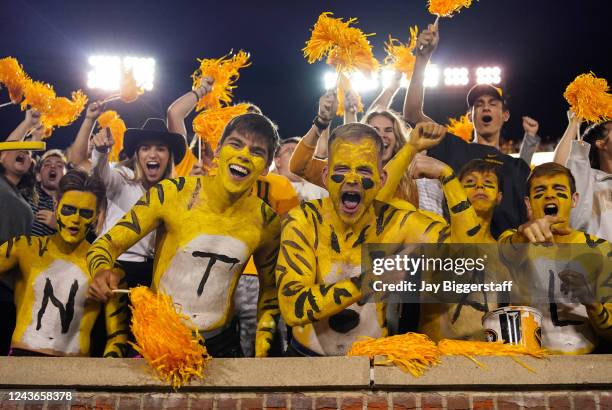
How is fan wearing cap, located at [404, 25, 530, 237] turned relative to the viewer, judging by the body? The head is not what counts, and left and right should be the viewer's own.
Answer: facing the viewer

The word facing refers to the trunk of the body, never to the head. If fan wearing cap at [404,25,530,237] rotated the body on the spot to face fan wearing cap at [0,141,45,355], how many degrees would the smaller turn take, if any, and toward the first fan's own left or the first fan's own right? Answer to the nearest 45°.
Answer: approximately 90° to the first fan's own right

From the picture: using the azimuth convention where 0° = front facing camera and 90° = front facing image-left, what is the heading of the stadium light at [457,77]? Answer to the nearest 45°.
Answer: approximately 0°

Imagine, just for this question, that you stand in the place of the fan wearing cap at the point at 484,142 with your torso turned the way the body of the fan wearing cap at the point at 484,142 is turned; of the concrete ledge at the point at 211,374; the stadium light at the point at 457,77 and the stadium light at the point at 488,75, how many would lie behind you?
2

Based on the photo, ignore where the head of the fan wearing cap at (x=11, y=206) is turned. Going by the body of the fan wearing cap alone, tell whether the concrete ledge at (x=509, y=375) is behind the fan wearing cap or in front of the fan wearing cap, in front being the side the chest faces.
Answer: in front

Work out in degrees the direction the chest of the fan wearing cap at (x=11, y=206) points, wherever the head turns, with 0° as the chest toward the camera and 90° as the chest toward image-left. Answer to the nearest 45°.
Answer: approximately 315°

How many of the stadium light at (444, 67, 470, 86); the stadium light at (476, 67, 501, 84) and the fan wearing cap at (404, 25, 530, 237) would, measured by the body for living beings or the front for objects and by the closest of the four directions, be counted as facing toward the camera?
3

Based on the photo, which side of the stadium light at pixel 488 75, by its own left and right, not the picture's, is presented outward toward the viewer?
front

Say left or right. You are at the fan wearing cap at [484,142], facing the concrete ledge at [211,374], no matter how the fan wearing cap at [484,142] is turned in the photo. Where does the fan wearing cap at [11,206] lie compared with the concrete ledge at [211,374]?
right

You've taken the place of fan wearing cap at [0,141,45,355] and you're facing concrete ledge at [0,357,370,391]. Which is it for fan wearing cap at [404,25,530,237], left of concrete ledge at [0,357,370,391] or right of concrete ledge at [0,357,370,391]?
left

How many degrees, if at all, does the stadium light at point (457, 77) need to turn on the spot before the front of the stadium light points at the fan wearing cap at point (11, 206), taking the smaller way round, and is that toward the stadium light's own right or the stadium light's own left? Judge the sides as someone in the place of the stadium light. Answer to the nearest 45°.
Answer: approximately 45° to the stadium light's own right
